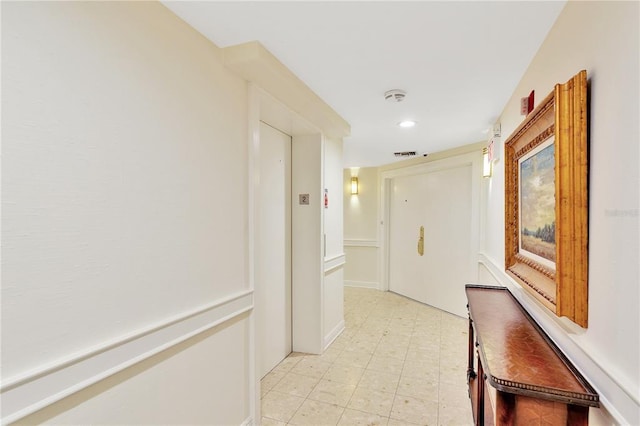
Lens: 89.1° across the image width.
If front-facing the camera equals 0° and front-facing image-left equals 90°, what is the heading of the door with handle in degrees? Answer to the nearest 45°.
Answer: approximately 45°

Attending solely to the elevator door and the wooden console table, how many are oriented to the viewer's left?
1

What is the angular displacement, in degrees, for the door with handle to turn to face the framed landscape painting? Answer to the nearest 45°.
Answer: approximately 45° to its left

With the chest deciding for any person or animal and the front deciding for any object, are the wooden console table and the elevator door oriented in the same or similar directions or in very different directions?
very different directions

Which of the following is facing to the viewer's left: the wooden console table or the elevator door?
the wooden console table

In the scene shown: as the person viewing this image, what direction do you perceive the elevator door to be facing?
facing the viewer and to the right of the viewer

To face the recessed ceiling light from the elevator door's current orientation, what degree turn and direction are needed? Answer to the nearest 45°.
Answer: approximately 45° to its left

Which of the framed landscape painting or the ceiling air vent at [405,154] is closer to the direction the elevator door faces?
the framed landscape painting

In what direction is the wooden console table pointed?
to the viewer's left
